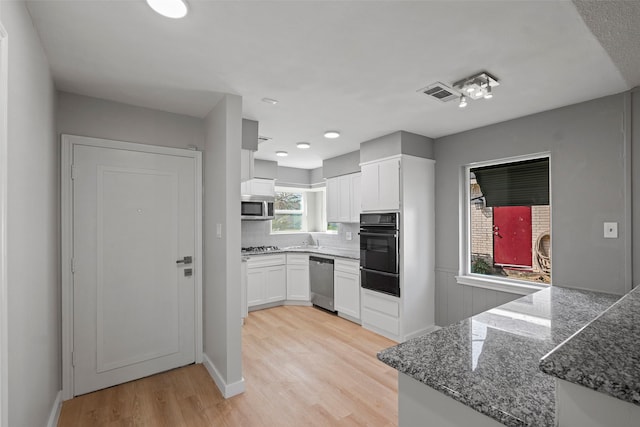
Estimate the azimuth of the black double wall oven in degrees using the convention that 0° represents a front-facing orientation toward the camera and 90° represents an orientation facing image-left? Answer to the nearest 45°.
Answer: approximately 45°

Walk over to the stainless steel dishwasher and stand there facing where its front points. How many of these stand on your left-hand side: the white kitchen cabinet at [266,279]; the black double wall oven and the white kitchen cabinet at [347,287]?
2

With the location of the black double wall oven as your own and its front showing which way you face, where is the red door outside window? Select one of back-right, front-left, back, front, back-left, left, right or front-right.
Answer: back-left

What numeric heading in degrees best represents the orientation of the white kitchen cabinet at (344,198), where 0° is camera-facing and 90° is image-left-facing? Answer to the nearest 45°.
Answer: approximately 45°

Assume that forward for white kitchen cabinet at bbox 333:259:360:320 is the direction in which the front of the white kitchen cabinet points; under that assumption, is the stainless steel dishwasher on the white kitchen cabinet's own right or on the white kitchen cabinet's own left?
on the white kitchen cabinet's own right

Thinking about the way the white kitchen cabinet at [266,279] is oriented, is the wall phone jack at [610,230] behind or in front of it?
in front
